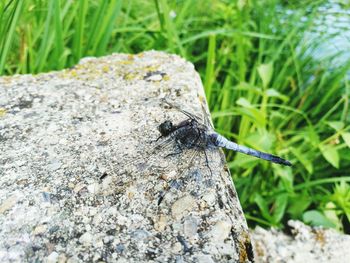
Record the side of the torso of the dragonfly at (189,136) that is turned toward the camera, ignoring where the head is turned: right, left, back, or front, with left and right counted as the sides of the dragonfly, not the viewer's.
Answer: left
